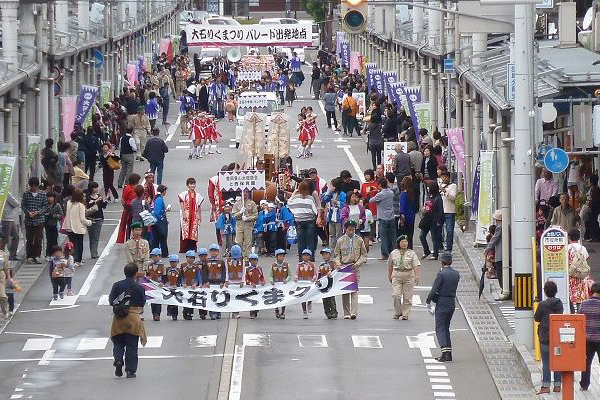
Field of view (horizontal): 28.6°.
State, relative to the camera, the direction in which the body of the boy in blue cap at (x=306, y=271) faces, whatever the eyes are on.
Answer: toward the camera

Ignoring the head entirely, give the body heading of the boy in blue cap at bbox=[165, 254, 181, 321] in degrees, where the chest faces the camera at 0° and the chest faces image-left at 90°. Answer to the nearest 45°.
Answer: approximately 0°

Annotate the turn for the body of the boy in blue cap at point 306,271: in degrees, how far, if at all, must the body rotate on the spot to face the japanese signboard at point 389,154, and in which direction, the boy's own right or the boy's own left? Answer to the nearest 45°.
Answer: approximately 180°

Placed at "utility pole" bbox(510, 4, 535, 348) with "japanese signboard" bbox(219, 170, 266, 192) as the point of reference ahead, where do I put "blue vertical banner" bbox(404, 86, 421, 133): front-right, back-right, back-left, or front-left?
front-right

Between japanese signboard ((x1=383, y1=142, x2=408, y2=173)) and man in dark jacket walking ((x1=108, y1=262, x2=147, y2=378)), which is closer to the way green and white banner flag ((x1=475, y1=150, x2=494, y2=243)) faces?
the man in dark jacket walking

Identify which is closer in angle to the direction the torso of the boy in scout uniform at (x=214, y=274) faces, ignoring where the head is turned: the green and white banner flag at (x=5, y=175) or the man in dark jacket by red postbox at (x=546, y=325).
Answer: the man in dark jacket by red postbox

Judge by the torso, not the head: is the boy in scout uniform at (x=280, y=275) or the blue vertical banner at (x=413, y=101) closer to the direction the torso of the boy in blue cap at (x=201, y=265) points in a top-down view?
the boy in scout uniform

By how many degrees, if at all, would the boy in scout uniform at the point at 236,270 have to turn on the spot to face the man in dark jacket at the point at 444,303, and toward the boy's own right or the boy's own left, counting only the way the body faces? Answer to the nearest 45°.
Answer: approximately 45° to the boy's own left

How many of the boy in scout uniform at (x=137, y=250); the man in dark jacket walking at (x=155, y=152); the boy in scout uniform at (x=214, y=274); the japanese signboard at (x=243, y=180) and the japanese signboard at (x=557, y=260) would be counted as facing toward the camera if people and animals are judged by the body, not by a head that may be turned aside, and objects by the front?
4

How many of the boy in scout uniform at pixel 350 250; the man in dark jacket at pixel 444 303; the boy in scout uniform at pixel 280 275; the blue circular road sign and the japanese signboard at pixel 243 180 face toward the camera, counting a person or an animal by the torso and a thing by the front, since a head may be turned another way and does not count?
4

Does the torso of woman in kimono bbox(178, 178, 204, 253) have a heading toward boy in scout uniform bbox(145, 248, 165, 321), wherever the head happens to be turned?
yes

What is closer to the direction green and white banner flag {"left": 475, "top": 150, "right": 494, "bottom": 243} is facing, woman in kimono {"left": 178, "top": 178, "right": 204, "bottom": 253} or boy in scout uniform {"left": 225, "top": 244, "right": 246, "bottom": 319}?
the boy in scout uniform

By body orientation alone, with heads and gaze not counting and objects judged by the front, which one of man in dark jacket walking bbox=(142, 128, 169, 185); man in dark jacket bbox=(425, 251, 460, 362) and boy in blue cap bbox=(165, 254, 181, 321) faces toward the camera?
the boy in blue cap

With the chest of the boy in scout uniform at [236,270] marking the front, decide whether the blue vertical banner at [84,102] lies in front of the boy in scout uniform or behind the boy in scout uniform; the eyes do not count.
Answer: behind

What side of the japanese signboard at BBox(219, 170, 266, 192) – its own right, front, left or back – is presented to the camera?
front

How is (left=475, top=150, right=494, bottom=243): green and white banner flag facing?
toward the camera
